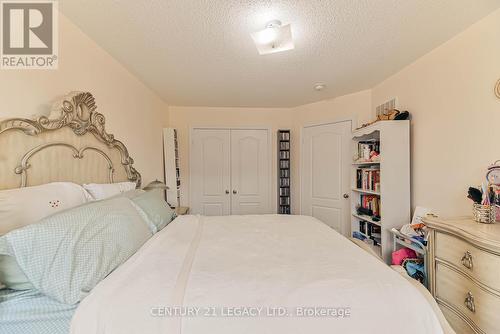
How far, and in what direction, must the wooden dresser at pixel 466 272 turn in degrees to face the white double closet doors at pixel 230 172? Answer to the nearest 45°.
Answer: approximately 45° to its right

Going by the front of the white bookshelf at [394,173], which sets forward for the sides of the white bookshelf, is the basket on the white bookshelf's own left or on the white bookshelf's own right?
on the white bookshelf's own left

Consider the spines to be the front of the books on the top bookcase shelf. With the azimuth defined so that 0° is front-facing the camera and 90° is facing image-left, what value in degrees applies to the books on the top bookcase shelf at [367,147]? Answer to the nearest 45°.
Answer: approximately 45°

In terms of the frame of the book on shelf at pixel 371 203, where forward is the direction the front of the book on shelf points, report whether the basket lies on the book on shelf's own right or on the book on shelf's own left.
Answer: on the book on shelf's own left

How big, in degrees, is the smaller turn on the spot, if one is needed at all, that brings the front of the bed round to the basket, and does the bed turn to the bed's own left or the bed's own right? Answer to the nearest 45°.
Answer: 0° — it already faces it

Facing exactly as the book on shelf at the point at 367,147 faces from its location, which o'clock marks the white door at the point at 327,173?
The white door is roughly at 3 o'clock from the book on shelf.

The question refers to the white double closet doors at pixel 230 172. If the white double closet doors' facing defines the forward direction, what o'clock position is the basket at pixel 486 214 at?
The basket is roughly at 11 o'clock from the white double closet doors.

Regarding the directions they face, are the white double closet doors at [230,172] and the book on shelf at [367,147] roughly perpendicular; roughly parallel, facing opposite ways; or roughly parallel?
roughly perpendicular

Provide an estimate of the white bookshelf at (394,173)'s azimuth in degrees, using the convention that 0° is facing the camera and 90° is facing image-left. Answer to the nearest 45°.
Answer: approximately 45°

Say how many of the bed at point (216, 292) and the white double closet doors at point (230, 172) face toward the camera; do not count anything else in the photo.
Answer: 1

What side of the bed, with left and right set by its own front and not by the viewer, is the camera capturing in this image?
right

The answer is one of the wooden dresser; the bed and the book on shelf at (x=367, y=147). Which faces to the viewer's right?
the bed

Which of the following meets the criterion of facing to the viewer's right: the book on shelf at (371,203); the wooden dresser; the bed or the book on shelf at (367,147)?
the bed

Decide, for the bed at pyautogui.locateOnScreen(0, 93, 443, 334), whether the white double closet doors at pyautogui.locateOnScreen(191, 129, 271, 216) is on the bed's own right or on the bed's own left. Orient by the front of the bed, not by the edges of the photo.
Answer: on the bed's own left

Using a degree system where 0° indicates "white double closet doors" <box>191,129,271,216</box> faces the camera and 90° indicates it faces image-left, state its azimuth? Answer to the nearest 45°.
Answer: approximately 0°
